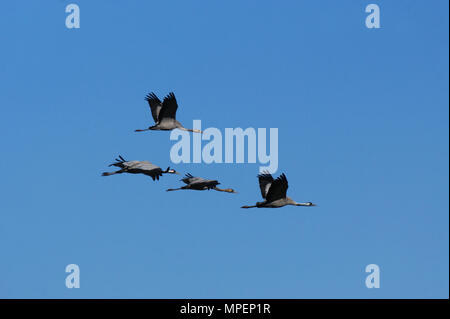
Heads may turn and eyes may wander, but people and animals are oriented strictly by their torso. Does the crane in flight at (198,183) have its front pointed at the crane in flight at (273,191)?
yes

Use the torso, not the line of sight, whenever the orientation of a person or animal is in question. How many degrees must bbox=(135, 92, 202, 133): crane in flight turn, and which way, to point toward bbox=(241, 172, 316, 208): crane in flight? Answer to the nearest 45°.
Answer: approximately 45° to its right

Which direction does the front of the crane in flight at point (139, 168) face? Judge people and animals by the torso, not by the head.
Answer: to the viewer's right

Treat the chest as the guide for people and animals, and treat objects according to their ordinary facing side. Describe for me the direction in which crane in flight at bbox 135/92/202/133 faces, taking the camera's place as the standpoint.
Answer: facing to the right of the viewer

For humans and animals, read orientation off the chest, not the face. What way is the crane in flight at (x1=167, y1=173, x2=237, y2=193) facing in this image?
to the viewer's right

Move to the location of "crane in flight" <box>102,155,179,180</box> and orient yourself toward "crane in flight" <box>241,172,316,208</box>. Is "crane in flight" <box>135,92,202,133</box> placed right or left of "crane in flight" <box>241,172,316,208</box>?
left

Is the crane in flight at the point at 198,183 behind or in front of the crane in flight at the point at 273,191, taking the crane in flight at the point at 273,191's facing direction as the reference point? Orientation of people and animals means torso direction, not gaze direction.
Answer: behind

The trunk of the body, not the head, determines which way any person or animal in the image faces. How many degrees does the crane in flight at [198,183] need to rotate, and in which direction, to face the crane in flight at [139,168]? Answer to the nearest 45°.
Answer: approximately 135° to its right

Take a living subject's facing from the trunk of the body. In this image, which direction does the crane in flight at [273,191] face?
to the viewer's right

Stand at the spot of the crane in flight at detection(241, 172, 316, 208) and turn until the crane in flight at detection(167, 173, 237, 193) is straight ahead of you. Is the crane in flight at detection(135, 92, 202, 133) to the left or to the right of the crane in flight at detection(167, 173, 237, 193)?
right

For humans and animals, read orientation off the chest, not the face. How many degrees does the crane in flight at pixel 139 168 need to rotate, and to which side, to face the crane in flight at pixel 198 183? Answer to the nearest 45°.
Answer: approximately 45° to its left
